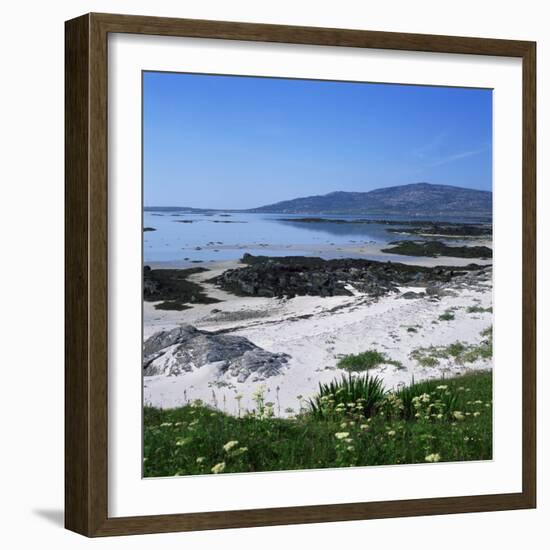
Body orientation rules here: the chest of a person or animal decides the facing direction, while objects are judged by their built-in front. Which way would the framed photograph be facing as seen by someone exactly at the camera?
facing the viewer and to the right of the viewer
